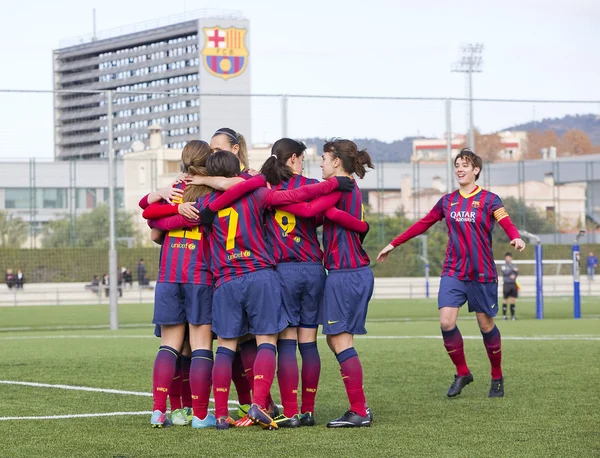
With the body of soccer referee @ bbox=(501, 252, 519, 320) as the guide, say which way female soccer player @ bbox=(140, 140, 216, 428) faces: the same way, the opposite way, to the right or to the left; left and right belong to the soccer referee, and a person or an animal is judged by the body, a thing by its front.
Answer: the opposite way

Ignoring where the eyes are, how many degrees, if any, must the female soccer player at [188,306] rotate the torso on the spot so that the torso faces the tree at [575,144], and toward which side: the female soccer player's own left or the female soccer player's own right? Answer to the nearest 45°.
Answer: approximately 45° to the female soccer player's own right

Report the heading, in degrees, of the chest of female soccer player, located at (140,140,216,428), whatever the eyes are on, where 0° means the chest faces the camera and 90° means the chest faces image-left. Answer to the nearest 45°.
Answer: approximately 180°

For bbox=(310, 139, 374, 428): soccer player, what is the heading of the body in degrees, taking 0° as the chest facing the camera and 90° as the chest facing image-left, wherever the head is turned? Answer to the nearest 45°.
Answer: approximately 90°

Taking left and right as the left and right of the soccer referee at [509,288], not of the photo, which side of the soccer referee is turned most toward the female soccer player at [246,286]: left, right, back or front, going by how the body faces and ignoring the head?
front

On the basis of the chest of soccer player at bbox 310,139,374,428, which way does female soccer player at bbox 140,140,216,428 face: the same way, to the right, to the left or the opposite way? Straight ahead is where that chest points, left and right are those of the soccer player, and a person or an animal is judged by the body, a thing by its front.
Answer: to the right

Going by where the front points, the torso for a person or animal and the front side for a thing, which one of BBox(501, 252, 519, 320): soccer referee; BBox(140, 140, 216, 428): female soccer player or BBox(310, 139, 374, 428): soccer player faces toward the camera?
BBox(501, 252, 519, 320): soccer referee
